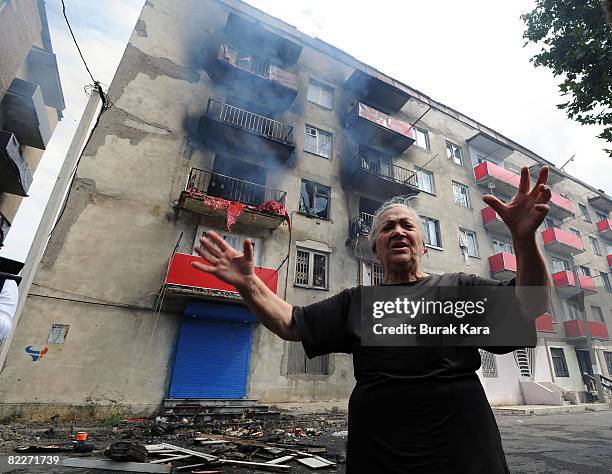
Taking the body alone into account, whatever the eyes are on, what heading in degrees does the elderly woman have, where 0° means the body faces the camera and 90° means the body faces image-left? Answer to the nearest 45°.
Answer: approximately 0°

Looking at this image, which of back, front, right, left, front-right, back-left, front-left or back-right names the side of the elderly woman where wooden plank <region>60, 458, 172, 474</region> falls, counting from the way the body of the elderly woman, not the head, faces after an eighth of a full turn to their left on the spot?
back

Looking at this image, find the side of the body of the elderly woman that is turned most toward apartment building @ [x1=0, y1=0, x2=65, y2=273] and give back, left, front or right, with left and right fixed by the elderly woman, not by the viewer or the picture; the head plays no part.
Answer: right
